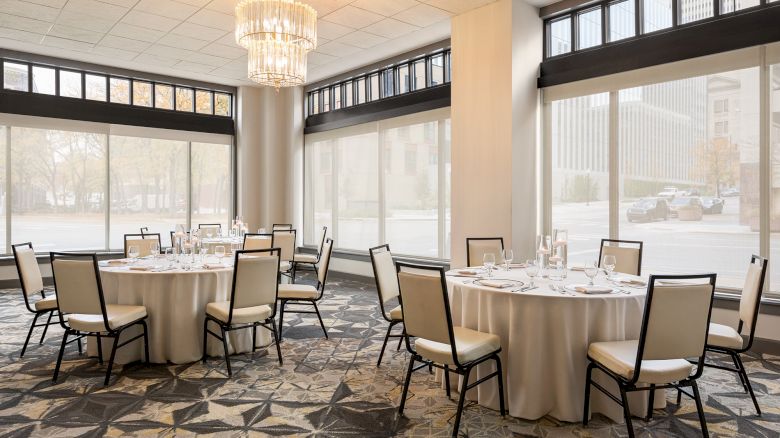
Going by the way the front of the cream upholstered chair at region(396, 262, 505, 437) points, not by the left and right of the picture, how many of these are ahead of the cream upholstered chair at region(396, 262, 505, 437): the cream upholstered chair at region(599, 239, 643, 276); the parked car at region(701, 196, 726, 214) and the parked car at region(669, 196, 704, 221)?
3

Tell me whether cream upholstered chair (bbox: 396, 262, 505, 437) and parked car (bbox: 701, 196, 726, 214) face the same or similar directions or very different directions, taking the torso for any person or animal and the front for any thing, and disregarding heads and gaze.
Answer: very different directions

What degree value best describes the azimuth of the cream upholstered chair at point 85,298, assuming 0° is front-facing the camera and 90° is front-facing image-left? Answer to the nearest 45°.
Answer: approximately 225°

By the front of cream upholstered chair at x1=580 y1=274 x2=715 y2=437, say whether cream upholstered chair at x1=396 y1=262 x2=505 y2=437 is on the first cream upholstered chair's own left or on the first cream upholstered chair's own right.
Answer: on the first cream upholstered chair's own left

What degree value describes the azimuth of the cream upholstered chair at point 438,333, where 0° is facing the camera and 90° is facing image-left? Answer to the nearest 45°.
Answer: approximately 225°

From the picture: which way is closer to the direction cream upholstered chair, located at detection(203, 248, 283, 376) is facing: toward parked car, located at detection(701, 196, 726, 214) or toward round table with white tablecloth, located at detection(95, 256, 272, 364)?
the round table with white tablecloth

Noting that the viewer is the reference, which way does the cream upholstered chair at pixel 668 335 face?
facing away from the viewer and to the left of the viewer

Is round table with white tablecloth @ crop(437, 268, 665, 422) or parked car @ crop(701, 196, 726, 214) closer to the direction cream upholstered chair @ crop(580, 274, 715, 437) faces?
the round table with white tablecloth

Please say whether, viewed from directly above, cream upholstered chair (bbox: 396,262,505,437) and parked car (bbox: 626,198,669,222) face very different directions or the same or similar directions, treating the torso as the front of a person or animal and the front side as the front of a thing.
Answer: very different directions
